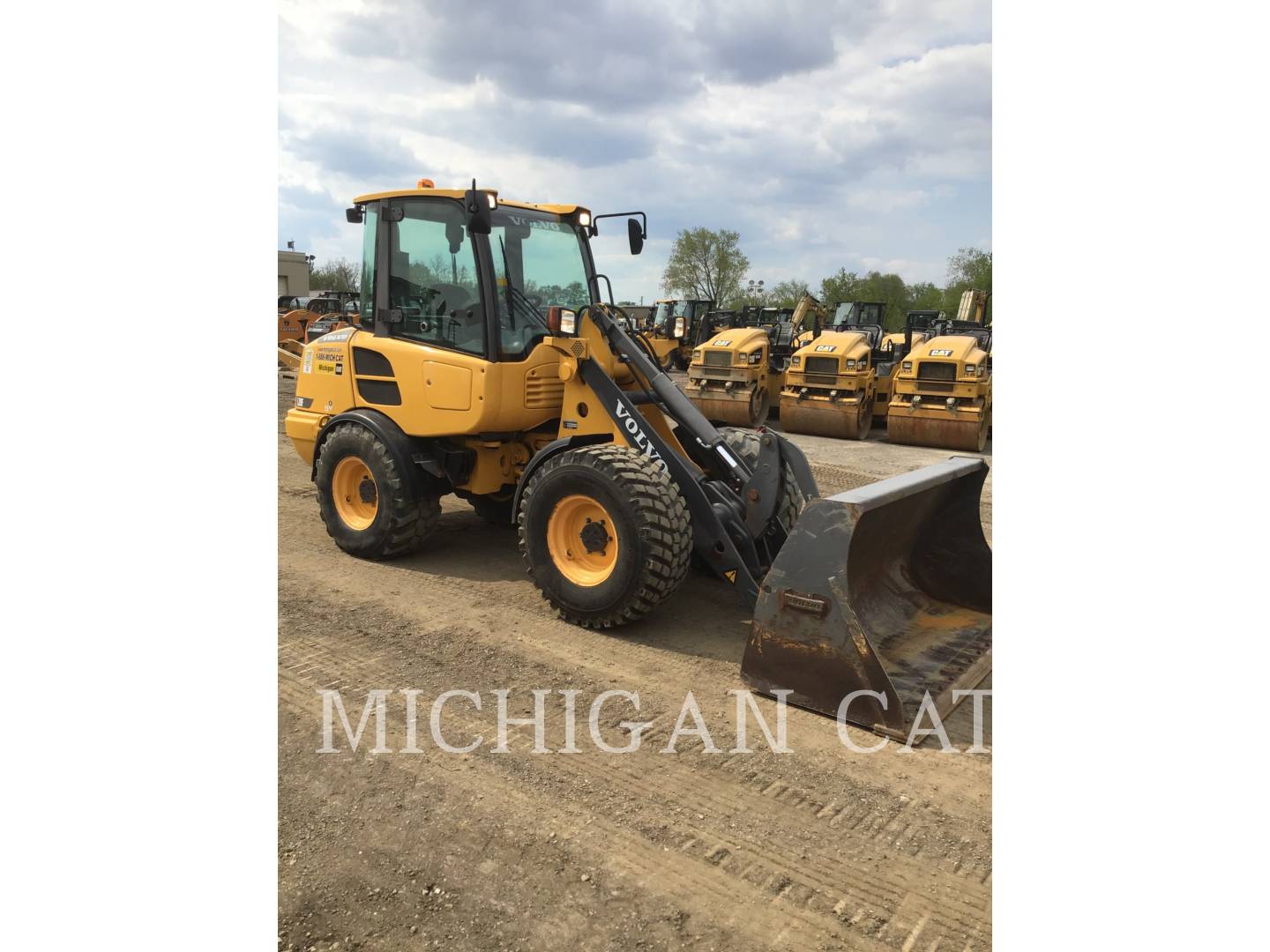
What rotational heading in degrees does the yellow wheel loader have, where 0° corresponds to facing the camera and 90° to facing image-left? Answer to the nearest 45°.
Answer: approximately 315°

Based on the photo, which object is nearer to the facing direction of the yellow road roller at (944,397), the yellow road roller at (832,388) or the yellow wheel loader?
the yellow wheel loader

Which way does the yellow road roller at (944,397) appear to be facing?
toward the camera

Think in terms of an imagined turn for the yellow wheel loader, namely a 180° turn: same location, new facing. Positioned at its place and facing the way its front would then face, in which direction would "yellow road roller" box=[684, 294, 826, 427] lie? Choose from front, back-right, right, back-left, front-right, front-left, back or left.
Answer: front-right

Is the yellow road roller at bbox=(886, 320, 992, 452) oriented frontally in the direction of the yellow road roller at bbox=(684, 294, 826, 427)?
no

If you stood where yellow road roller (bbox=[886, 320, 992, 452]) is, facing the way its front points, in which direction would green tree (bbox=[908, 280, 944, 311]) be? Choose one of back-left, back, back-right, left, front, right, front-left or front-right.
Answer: back

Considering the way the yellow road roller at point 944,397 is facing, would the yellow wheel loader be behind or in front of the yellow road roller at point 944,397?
in front

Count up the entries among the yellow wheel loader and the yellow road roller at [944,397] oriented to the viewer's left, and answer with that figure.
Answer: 0

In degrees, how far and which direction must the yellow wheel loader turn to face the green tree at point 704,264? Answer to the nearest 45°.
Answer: approximately 135° to its left

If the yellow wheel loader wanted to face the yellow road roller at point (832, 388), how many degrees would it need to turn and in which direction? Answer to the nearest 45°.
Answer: approximately 135° to its left

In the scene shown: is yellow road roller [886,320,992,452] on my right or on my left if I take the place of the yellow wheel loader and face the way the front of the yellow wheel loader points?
on my left

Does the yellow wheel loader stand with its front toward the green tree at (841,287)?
no

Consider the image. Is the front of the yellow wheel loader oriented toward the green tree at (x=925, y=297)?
no
